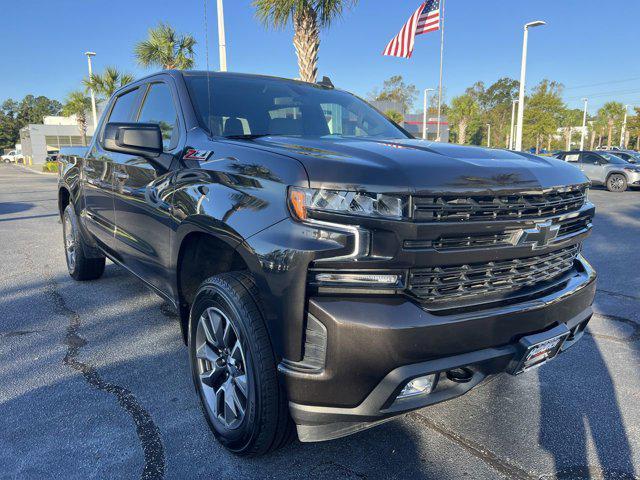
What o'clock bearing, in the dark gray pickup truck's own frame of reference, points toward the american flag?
The american flag is roughly at 8 o'clock from the dark gray pickup truck.

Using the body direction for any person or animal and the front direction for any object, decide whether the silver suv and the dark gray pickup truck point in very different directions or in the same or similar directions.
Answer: same or similar directions

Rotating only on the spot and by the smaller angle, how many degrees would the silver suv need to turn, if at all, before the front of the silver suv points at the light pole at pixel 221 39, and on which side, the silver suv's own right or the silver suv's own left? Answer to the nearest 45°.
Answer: approximately 135° to the silver suv's own right

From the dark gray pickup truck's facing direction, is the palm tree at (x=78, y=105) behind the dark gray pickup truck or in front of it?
behind

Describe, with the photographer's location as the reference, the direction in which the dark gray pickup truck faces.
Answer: facing the viewer and to the right of the viewer

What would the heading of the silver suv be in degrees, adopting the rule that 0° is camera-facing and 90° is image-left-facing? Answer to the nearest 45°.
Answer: approximately 270°

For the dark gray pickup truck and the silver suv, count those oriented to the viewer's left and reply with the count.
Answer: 0

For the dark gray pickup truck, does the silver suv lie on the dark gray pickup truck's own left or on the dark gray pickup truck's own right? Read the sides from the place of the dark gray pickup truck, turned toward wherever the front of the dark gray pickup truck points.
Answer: on the dark gray pickup truck's own left

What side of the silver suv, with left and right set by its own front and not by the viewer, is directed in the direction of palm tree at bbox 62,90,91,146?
back
